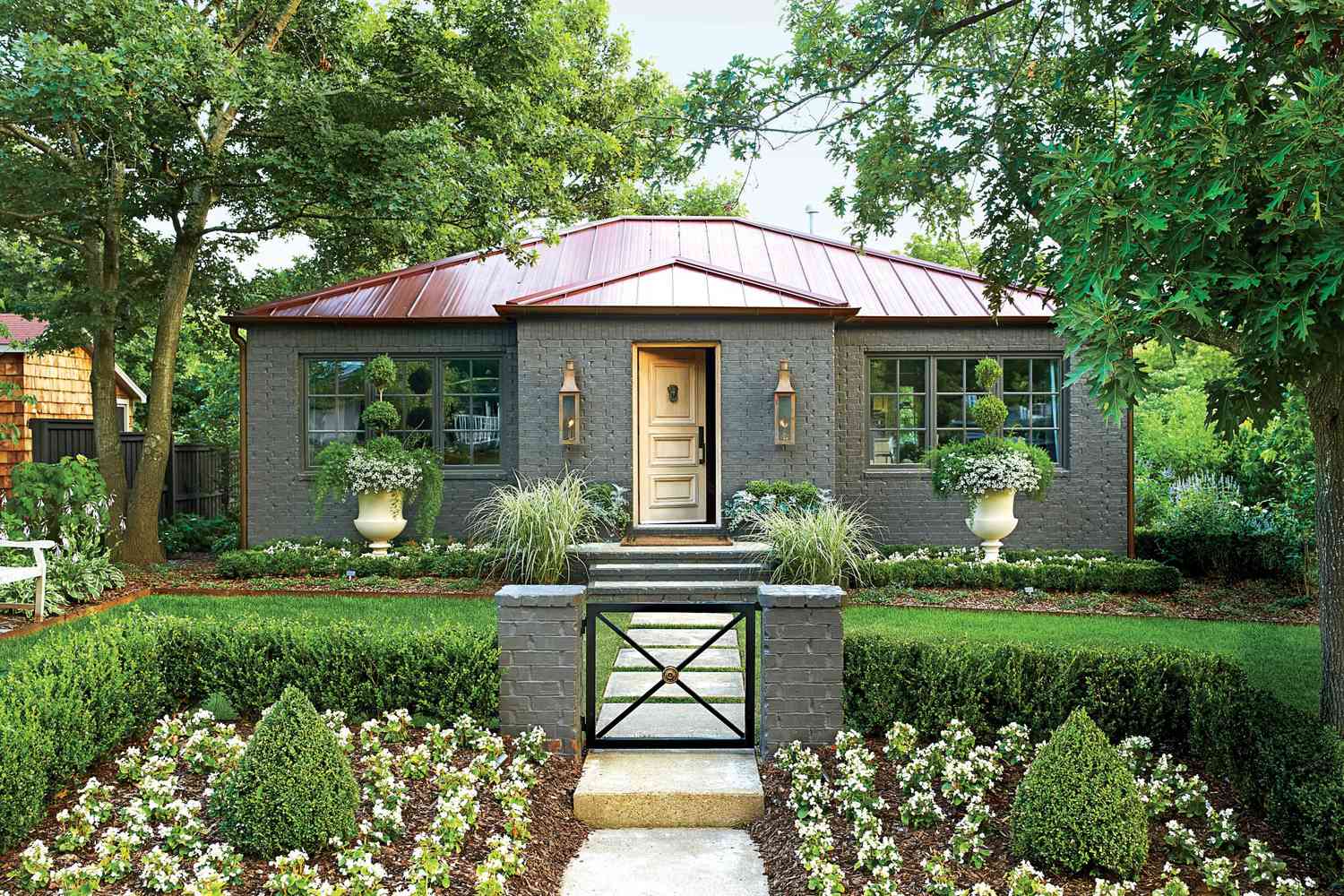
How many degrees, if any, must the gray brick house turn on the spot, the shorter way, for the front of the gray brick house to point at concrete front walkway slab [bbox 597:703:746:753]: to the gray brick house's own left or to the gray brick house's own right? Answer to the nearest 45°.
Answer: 0° — it already faces it

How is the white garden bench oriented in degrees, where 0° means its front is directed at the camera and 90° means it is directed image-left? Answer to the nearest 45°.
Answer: approximately 270°

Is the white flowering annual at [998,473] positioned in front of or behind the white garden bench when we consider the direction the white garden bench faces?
in front

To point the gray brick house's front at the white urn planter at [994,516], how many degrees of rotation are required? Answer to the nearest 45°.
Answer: approximately 45° to its left

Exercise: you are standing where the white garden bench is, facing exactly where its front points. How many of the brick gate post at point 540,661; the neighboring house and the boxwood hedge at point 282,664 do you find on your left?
1

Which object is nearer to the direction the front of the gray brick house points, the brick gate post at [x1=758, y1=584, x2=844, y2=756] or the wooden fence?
the brick gate post

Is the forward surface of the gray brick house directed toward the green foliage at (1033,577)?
no

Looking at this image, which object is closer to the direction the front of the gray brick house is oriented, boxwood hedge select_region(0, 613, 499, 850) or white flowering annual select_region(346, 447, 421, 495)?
the boxwood hedge

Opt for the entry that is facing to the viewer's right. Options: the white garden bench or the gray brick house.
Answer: the white garden bench

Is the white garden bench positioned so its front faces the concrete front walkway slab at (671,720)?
no

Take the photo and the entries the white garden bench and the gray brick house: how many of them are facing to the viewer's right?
1

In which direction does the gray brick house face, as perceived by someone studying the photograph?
facing the viewer

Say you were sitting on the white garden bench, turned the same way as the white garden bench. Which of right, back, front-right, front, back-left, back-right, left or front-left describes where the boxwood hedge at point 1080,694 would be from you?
front-right

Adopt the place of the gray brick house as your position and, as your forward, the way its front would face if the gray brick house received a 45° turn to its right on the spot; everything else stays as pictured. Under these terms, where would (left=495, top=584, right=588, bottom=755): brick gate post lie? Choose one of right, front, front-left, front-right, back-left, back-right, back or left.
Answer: front-left

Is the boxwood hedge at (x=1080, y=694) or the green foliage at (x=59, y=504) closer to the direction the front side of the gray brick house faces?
the boxwood hedge

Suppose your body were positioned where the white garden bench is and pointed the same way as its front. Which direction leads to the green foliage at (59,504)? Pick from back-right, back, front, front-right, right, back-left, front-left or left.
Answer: left

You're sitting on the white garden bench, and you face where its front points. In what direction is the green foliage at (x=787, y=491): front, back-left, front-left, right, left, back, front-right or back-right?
front
